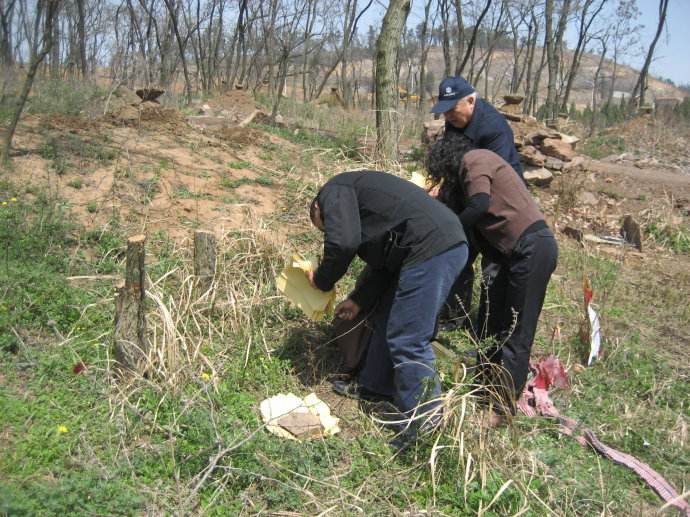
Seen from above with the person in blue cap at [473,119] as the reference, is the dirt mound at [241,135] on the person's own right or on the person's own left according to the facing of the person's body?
on the person's own right

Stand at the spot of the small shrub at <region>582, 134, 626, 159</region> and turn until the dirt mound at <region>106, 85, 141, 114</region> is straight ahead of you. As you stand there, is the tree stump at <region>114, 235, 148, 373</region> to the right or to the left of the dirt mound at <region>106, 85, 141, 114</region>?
left

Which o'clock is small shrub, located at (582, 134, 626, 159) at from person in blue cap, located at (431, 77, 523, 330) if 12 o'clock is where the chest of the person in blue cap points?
The small shrub is roughly at 5 o'clock from the person in blue cap.

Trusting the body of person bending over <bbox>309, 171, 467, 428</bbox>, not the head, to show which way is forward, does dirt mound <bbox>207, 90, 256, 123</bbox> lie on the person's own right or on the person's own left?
on the person's own right

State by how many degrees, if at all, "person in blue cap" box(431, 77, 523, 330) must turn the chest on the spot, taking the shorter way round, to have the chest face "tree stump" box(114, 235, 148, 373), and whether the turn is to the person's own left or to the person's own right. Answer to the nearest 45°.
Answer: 0° — they already face it

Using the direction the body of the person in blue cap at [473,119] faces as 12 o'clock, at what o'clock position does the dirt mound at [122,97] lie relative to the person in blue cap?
The dirt mound is roughly at 3 o'clock from the person in blue cap.

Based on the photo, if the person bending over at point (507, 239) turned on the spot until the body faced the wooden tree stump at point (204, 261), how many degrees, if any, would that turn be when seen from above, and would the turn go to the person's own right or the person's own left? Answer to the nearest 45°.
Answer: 0° — they already face it

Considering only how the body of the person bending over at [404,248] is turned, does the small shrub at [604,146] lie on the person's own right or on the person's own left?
on the person's own right

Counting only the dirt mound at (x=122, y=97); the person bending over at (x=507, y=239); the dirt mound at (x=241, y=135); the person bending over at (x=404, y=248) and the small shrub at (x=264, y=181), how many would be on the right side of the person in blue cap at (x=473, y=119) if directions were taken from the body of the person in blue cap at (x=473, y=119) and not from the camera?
3

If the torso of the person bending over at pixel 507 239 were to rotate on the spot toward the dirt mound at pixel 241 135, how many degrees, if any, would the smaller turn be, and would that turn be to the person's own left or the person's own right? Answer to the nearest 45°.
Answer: approximately 45° to the person's own right

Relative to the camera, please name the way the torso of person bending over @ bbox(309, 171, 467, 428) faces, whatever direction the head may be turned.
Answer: to the viewer's left

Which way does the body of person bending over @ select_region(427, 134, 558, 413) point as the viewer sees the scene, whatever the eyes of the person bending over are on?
to the viewer's left

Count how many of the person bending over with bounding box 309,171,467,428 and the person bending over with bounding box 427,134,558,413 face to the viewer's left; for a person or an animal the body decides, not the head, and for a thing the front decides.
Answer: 2
